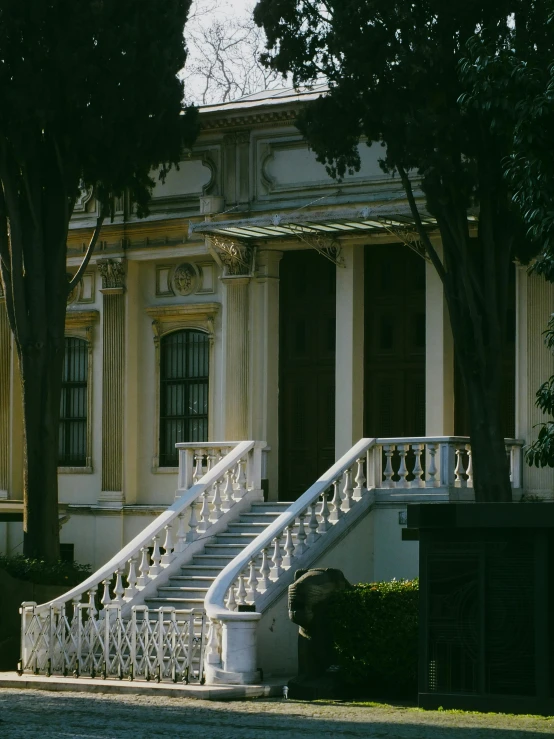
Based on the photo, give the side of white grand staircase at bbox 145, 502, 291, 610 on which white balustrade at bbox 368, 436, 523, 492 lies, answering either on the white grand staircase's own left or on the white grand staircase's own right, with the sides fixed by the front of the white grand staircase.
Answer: on the white grand staircase's own left

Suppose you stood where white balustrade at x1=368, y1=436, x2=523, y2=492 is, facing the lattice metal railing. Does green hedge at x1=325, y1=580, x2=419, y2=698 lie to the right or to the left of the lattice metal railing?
left

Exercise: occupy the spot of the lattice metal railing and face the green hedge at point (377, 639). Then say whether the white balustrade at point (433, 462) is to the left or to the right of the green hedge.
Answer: left

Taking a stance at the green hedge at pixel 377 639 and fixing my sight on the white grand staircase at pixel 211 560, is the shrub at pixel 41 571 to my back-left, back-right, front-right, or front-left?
front-left

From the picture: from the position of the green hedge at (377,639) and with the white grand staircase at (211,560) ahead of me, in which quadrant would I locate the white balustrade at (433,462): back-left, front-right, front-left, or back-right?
front-right

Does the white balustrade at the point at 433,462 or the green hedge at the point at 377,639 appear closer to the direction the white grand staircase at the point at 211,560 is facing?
the green hedge

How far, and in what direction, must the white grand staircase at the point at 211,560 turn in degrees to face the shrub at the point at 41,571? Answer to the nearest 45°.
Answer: approximately 45° to its right

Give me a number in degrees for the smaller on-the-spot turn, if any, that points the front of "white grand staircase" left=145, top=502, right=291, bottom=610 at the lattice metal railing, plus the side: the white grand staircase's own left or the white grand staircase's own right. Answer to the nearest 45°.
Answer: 0° — it already faces it

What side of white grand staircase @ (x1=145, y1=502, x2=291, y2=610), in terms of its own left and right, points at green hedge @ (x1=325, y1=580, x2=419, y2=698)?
left

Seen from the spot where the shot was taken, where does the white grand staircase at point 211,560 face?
facing the viewer and to the left of the viewer

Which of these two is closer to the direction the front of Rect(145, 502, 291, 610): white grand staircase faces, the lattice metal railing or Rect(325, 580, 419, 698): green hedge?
the lattice metal railing

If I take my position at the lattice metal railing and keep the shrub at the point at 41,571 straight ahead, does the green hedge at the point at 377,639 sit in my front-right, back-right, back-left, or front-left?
back-right
